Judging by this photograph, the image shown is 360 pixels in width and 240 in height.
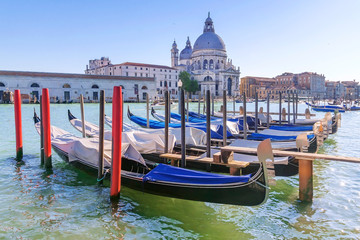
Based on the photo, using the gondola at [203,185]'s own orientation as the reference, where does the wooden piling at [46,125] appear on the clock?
The wooden piling is roughly at 6 o'clock from the gondola.

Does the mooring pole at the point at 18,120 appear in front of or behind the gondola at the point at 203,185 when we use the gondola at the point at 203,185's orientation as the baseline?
behind

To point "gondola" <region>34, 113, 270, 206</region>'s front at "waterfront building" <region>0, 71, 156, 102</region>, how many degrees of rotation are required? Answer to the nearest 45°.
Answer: approximately 135° to its left
